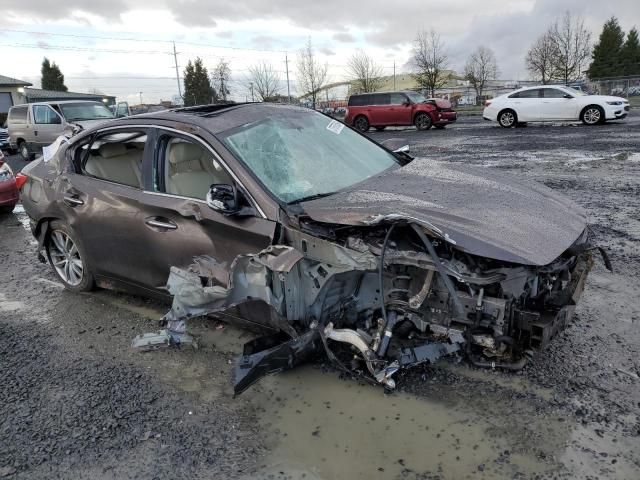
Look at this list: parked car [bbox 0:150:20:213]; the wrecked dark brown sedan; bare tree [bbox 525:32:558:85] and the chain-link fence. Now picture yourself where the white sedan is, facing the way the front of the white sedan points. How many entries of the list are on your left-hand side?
2

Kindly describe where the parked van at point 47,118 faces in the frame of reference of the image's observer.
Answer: facing the viewer and to the right of the viewer

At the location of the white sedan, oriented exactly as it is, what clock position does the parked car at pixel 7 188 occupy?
The parked car is roughly at 4 o'clock from the white sedan.

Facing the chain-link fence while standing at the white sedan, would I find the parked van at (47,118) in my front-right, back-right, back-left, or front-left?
back-left

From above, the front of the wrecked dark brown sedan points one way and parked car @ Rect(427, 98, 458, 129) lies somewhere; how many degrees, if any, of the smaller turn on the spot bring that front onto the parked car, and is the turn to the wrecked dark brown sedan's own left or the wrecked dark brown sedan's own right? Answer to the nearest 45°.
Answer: approximately 135° to the wrecked dark brown sedan's own left

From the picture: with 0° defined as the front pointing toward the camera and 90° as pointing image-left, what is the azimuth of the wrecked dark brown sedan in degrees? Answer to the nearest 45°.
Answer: approximately 315°

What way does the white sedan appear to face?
to the viewer's right

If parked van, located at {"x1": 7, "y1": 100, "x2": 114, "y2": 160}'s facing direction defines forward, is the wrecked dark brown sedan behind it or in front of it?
in front
